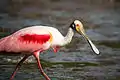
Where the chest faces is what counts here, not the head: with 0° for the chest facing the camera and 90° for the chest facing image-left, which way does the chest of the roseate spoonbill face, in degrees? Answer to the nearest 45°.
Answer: approximately 270°
